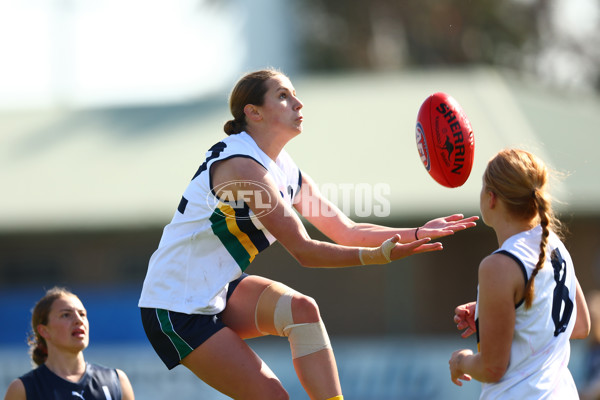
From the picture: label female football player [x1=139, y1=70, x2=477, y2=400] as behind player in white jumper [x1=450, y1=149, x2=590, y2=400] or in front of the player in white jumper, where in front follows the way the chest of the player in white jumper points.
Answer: in front

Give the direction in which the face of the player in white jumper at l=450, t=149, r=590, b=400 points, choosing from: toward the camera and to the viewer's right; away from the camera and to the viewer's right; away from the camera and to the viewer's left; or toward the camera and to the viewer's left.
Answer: away from the camera and to the viewer's left

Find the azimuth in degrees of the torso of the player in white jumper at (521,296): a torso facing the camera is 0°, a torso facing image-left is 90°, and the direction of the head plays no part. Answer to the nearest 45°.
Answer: approximately 135°

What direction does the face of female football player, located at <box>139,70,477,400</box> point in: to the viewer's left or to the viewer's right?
to the viewer's right

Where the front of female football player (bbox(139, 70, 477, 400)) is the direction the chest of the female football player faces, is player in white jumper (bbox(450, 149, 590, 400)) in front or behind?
in front

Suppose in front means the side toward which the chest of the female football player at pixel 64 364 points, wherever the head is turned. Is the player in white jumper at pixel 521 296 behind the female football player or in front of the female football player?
in front

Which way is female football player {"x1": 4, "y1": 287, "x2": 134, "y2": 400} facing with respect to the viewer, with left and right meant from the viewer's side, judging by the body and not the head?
facing the viewer and to the right of the viewer

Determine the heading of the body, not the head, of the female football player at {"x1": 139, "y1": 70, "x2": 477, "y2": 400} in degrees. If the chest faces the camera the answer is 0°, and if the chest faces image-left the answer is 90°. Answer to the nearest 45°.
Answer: approximately 270°
